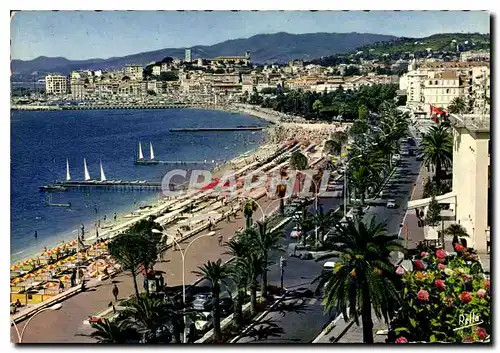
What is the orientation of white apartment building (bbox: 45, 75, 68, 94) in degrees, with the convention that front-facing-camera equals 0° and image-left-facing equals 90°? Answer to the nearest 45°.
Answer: approximately 0°

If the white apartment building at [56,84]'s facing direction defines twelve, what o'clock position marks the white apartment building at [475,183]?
the white apartment building at [475,183] is roughly at 12 o'clock from the white apartment building at [56,84].

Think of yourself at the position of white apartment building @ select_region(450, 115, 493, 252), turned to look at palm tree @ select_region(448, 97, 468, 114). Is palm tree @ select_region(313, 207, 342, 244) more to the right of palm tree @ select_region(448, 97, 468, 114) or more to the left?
left

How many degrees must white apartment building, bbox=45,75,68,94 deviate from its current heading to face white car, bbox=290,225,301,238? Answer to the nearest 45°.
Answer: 0° — it already faces it

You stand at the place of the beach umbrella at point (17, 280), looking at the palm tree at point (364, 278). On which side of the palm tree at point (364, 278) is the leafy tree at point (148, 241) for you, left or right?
left

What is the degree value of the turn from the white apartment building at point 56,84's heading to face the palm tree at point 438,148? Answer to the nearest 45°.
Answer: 0° — it already faces it

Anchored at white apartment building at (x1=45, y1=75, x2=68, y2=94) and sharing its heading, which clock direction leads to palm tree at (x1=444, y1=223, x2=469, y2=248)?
The palm tree is roughly at 12 o'clock from the white apartment building.

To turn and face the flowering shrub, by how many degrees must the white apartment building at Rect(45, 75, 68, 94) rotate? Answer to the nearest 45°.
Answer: approximately 45° to its left

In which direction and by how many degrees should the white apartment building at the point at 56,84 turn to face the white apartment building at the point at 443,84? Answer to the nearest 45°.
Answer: approximately 90° to its left
